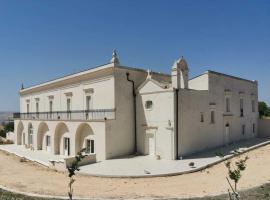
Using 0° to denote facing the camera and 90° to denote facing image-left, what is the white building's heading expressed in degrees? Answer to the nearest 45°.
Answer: approximately 45°
